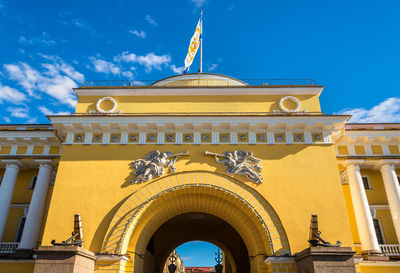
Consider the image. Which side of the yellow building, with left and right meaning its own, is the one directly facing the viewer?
front
